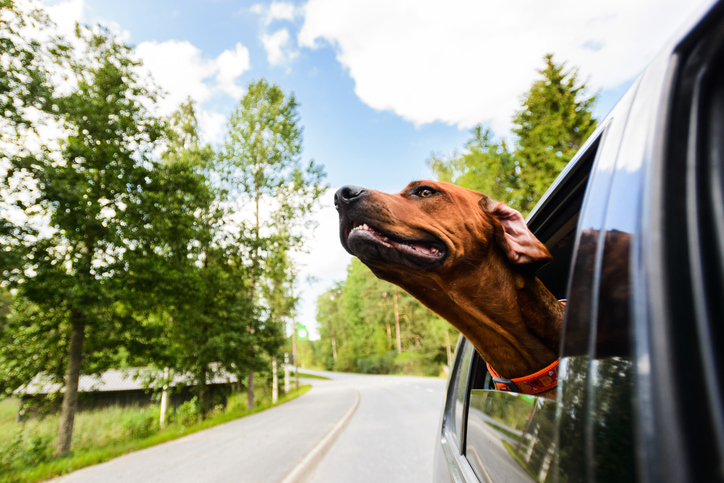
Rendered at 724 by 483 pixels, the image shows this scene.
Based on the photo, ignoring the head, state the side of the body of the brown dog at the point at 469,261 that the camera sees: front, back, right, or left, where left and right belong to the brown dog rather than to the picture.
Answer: left

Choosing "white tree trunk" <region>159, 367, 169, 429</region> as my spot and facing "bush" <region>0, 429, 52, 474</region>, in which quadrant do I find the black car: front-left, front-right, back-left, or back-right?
front-left

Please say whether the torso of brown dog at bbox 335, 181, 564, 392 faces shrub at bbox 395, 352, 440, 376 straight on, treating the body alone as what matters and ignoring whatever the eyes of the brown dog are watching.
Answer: no

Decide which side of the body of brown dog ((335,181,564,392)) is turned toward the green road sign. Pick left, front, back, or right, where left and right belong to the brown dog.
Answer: right

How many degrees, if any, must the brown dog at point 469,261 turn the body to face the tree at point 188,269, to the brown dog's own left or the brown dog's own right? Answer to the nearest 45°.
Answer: approximately 45° to the brown dog's own right

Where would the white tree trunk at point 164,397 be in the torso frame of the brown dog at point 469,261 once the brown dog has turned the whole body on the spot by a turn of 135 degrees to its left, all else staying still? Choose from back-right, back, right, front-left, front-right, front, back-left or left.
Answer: back

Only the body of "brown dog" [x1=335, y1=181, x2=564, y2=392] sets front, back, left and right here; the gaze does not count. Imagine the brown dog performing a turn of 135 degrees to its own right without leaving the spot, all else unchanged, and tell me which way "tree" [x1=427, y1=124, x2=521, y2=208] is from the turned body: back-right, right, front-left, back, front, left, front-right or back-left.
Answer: front-left

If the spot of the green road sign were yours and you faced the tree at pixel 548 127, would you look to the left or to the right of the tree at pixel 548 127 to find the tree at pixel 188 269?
right

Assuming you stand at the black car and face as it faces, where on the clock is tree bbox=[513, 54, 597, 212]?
The tree is roughly at 6 o'clock from the black car.

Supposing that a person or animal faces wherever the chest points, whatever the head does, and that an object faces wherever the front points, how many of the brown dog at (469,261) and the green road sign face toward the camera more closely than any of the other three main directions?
1

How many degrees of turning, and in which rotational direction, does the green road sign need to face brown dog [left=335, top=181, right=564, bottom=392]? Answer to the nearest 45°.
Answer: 0° — it already faces it

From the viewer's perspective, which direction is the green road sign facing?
toward the camera

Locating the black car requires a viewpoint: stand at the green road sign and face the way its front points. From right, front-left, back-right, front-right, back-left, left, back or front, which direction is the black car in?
front
